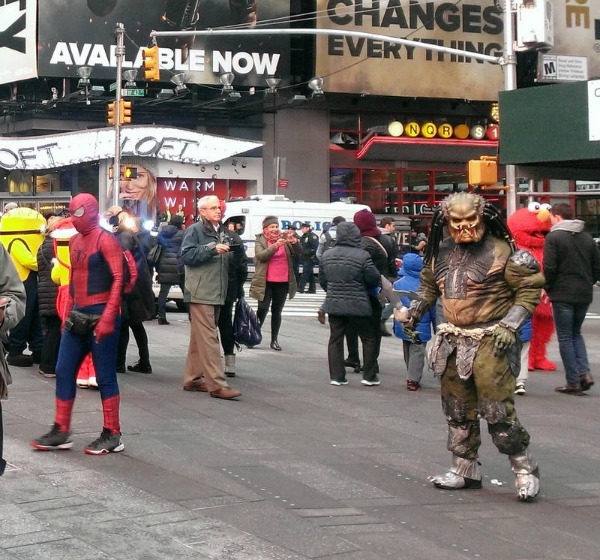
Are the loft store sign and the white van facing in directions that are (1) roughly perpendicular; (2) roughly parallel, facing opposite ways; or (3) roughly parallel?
roughly perpendicular

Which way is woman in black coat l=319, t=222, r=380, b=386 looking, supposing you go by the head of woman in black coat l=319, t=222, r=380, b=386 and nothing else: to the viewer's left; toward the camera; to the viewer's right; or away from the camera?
away from the camera

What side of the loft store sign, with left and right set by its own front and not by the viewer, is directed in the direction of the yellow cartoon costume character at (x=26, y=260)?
front

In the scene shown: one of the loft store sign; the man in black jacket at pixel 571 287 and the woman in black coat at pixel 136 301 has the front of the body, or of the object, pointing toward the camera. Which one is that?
the loft store sign

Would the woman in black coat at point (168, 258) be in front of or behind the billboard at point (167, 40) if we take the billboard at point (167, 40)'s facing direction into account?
in front

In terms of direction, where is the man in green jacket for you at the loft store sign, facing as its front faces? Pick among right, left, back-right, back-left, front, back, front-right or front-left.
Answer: front

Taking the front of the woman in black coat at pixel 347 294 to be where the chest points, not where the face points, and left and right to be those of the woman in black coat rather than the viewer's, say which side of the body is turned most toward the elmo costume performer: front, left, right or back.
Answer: right

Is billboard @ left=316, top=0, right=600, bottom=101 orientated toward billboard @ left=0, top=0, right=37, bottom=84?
no

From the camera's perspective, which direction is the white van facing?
to the viewer's left

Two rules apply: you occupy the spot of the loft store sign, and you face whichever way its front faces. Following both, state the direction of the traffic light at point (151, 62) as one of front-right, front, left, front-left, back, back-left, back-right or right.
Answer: front

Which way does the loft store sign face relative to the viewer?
toward the camera

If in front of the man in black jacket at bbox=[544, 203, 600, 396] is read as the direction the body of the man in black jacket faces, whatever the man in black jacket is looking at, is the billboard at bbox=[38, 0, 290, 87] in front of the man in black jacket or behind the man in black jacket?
in front

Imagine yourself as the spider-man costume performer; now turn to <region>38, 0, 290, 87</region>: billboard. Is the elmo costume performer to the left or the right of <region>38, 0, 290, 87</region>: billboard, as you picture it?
right

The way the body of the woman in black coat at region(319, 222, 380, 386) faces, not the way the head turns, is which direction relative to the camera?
away from the camera

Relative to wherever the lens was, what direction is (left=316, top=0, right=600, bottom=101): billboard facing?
facing the viewer
